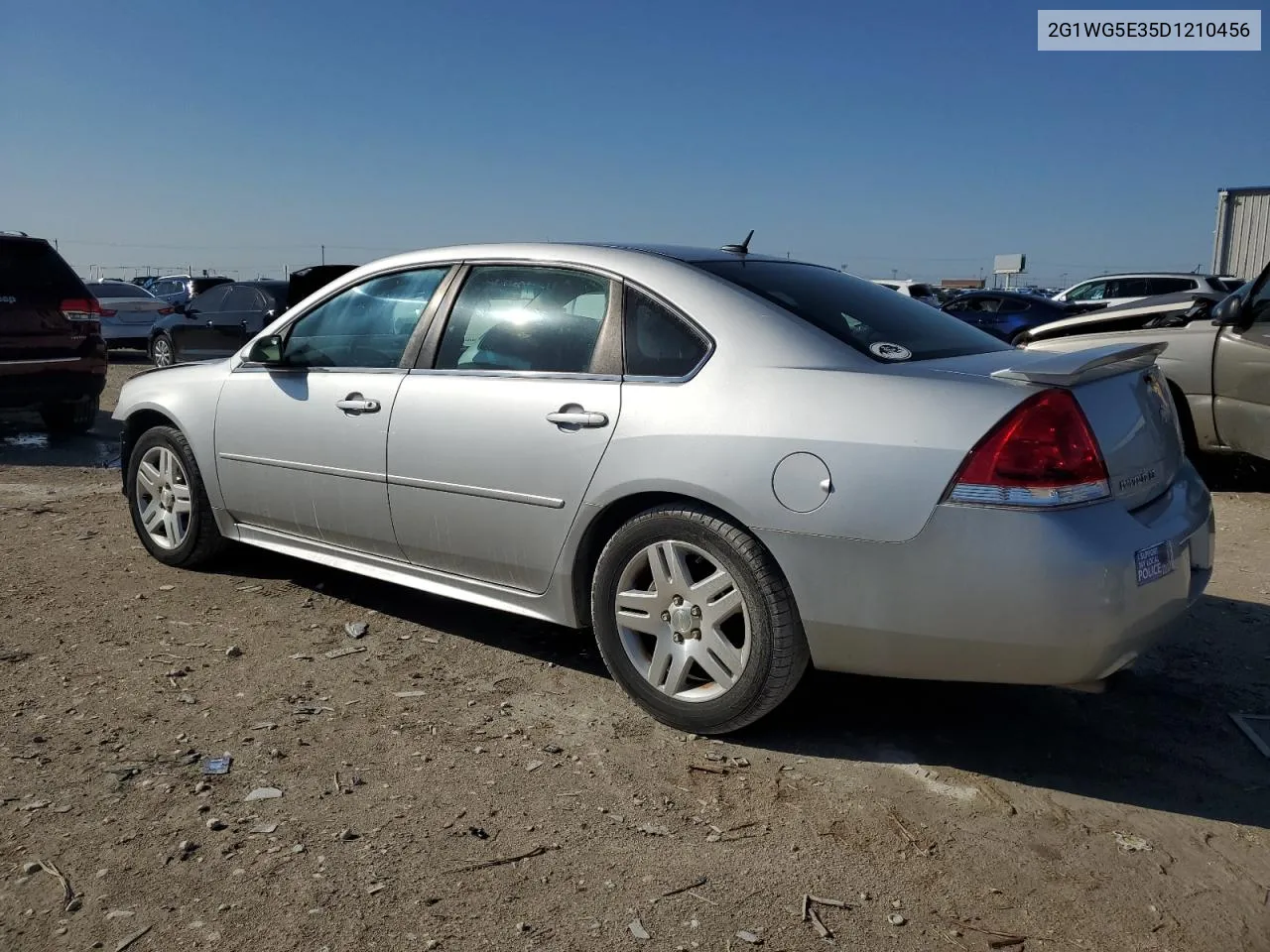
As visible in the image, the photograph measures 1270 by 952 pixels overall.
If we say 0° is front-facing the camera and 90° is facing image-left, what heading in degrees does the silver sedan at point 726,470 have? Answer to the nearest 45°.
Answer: approximately 135°

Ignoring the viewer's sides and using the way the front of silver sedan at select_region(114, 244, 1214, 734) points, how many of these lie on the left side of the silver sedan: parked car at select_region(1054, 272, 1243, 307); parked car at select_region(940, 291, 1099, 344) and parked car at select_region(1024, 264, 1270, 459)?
0

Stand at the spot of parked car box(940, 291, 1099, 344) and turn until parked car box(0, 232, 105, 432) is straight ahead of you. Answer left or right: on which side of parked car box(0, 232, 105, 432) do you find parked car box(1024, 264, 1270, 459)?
left

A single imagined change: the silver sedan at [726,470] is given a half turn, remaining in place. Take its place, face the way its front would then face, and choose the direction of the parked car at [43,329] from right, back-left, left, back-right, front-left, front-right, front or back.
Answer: back

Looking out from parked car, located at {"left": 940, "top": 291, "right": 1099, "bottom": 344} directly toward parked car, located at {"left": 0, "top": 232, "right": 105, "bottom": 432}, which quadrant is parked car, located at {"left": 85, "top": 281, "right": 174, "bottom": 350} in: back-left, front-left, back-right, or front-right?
front-right
